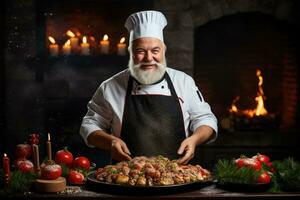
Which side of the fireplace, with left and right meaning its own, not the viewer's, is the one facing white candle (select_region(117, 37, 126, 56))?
right

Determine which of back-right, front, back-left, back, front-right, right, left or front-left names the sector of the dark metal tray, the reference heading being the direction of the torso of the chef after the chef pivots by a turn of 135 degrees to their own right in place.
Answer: back-left

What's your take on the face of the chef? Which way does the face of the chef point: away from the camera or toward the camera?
toward the camera

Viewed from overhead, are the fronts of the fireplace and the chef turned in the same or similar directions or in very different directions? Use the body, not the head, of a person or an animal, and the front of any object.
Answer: same or similar directions

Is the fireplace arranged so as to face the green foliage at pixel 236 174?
yes

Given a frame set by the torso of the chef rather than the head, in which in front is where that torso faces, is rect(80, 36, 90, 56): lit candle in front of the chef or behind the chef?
behind

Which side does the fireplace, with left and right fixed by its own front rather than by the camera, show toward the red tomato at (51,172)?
front

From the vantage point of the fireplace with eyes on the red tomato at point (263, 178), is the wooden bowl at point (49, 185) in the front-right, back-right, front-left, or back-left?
front-right

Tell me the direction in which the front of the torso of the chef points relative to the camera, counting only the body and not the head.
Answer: toward the camera

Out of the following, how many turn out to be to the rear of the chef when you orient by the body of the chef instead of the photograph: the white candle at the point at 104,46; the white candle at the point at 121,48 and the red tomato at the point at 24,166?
2

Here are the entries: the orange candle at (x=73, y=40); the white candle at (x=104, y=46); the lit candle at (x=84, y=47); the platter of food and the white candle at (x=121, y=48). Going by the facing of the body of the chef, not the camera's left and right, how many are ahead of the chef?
1

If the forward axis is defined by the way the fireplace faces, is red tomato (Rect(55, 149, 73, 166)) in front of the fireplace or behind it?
in front

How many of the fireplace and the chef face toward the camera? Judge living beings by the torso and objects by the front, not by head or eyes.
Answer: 2

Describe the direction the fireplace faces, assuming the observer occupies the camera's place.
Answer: facing the viewer

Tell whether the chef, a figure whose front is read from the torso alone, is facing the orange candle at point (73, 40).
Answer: no

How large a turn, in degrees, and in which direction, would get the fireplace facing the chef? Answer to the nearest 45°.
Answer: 0° — it already faces them
